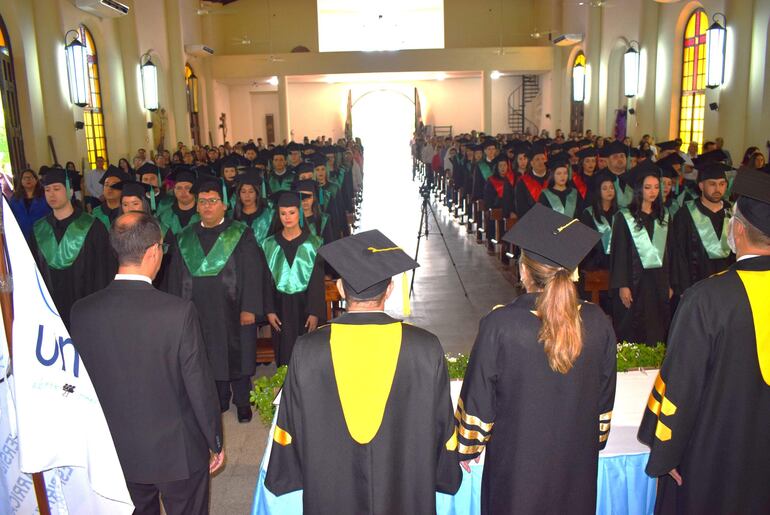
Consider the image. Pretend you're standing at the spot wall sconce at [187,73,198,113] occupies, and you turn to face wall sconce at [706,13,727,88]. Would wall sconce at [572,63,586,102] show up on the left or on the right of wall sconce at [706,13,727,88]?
left

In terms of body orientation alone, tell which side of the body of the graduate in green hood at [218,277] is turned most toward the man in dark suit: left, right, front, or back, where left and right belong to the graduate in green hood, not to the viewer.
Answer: front

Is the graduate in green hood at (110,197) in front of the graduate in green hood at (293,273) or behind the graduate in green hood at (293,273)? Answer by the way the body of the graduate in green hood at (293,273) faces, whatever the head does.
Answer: behind

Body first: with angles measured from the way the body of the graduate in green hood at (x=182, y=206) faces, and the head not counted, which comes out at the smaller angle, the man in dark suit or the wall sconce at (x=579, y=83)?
the man in dark suit

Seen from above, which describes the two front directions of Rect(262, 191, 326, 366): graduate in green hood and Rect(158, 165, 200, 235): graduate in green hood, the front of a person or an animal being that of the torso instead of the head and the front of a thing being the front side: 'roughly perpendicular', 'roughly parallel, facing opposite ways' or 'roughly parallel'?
roughly parallel

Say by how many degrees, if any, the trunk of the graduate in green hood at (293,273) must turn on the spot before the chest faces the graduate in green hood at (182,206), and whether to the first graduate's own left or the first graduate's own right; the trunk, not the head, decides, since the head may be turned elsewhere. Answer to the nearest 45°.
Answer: approximately 135° to the first graduate's own right

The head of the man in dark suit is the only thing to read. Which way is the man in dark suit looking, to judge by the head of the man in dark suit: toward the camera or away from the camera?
away from the camera

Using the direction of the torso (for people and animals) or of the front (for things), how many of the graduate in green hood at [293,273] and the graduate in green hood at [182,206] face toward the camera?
2

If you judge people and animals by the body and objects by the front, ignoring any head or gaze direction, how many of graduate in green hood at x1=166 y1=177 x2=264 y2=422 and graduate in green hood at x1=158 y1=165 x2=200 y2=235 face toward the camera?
2

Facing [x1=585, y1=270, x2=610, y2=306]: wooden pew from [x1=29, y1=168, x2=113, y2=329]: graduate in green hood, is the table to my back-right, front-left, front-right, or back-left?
front-right

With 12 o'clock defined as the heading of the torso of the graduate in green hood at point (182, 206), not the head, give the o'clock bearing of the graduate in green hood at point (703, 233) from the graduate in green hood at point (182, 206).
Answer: the graduate in green hood at point (703, 233) is roughly at 10 o'clock from the graduate in green hood at point (182, 206).

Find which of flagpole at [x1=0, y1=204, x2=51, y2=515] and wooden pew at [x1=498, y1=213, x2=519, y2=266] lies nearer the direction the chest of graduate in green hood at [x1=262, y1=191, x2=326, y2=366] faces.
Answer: the flagpole

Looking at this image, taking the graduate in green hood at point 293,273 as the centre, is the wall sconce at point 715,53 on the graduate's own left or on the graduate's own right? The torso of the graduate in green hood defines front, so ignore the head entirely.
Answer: on the graduate's own left

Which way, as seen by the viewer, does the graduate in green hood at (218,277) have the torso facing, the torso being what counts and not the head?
toward the camera

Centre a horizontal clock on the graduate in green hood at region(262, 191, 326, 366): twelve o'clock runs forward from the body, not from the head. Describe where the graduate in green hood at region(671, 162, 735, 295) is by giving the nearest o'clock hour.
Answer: the graduate in green hood at region(671, 162, 735, 295) is roughly at 9 o'clock from the graduate in green hood at region(262, 191, 326, 366).

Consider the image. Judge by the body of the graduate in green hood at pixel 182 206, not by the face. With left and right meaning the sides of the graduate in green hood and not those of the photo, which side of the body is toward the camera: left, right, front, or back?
front

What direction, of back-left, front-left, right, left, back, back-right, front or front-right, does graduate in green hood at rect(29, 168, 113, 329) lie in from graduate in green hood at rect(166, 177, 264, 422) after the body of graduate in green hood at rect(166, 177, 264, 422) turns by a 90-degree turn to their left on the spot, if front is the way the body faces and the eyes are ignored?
back-left

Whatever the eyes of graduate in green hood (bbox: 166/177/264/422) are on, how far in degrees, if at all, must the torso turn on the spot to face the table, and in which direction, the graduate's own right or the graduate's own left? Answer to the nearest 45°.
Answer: approximately 45° to the graduate's own left

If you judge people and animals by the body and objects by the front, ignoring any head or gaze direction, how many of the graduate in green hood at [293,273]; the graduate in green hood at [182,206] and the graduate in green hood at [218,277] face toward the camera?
3
